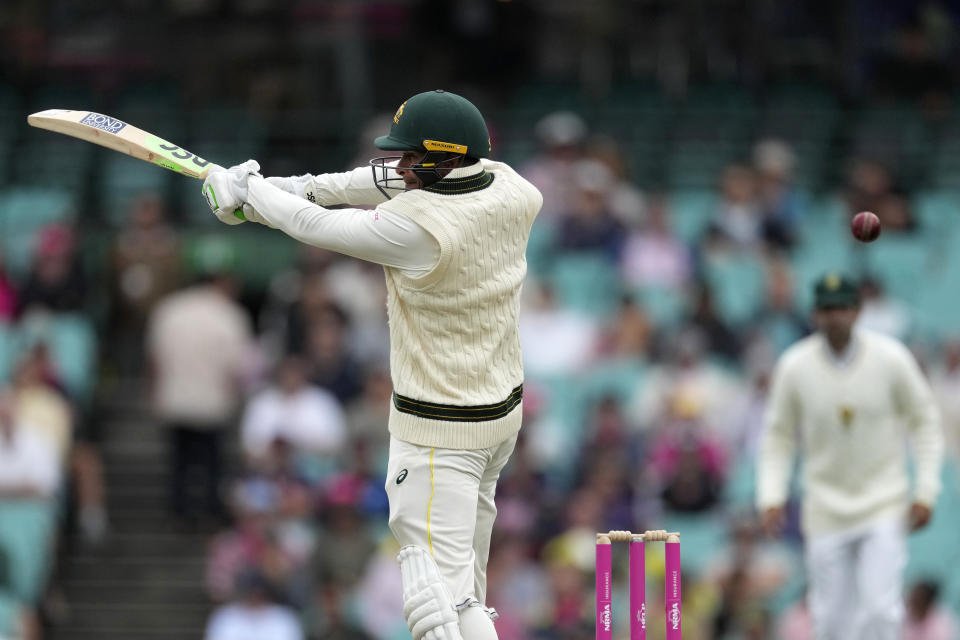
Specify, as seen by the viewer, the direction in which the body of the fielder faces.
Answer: toward the camera

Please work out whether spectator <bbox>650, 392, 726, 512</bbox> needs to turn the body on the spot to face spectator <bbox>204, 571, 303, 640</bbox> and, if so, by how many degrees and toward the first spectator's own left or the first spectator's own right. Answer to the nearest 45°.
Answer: approximately 90° to the first spectator's own right

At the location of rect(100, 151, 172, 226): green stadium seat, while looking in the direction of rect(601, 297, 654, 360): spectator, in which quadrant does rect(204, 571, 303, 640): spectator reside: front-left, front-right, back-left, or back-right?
front-right

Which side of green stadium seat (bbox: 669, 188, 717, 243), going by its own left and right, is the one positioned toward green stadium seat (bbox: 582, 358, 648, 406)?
front

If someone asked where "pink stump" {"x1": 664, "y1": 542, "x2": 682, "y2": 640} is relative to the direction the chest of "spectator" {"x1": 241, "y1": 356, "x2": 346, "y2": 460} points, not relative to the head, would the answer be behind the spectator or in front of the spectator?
in front

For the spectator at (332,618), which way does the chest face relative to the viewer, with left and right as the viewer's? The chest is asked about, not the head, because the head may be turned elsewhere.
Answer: facing the viewer

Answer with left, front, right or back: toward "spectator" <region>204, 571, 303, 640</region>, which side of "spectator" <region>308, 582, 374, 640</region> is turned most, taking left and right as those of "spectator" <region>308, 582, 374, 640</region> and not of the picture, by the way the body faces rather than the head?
right

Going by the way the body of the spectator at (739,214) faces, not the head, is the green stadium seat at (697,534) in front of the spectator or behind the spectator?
in front

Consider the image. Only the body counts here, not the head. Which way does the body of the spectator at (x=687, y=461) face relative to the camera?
toward the camera

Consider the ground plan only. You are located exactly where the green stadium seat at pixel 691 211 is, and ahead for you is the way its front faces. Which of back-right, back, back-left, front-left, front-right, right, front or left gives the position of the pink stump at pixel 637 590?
front

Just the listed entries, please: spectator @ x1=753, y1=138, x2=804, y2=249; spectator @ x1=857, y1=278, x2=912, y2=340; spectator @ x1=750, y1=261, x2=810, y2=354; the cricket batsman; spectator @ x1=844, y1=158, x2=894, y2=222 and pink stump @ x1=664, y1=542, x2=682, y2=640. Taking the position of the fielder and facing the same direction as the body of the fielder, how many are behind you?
4

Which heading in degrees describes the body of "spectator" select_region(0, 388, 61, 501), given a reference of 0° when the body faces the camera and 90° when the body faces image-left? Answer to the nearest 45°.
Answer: approximately 0°

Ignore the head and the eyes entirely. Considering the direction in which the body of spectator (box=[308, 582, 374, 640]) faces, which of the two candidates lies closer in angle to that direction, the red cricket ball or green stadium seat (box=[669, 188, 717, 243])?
the red cricket ball
